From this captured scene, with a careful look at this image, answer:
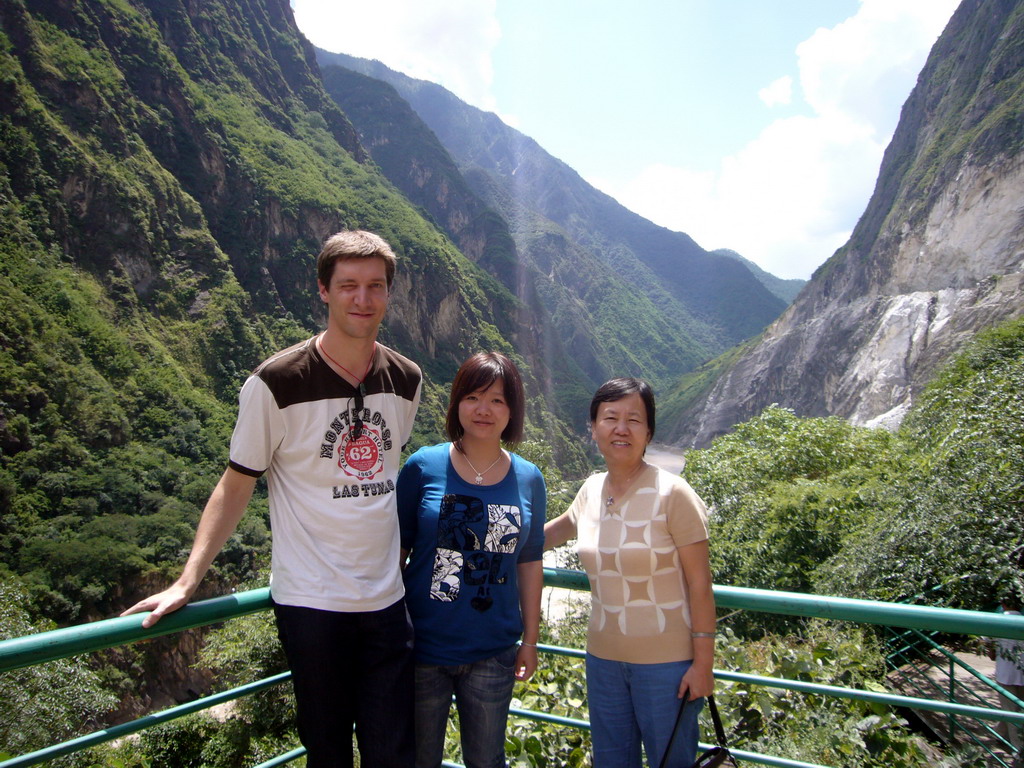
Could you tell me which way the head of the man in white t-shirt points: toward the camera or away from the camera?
toward the camera

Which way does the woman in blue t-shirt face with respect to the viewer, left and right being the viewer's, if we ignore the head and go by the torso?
facing the viewer

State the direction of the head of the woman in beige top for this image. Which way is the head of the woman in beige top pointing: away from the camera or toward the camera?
toward the camera

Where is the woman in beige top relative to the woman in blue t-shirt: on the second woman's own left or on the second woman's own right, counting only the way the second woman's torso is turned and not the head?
on the second woman's own left

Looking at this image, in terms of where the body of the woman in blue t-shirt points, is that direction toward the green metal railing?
no

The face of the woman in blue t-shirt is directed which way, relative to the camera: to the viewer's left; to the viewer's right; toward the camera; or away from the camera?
toward the camera
